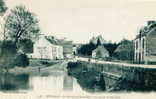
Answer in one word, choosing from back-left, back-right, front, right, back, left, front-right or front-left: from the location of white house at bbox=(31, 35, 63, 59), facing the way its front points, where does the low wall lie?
front-left

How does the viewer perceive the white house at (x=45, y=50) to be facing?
facing the viewer and to the right of the viewer

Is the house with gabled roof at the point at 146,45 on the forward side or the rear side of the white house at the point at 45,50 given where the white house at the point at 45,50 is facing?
on the forward side
